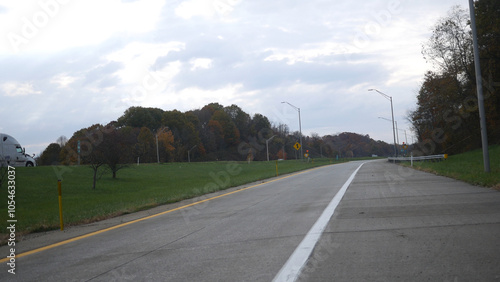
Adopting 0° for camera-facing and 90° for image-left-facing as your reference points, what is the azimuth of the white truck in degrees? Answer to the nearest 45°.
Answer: approximately 270°
